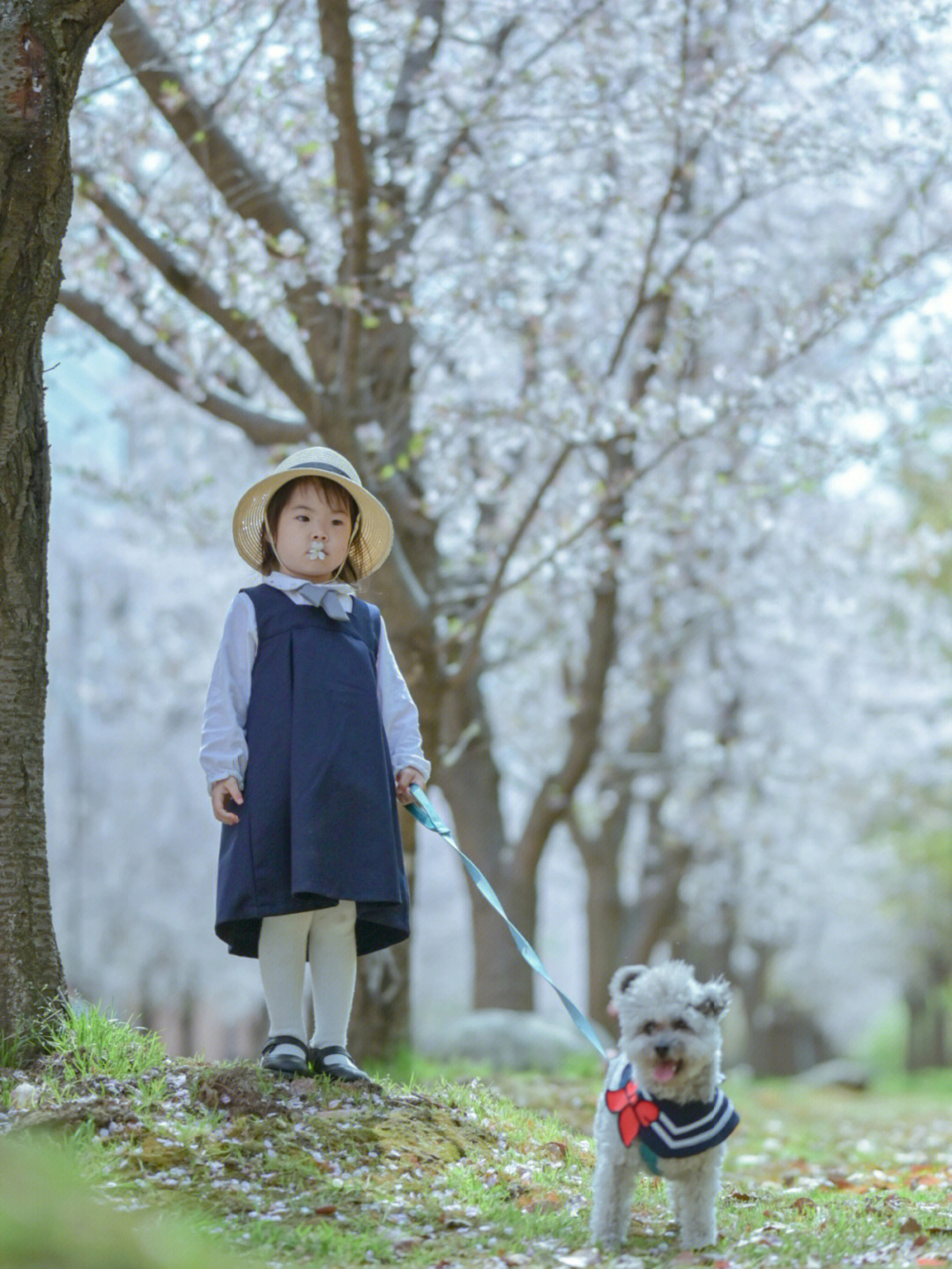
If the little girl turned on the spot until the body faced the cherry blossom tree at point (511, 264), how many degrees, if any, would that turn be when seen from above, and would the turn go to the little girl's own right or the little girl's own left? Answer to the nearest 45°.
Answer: approximately 135° to the little girl's own left

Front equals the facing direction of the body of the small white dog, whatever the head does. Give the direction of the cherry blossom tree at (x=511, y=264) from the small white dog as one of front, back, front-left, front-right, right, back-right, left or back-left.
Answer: back

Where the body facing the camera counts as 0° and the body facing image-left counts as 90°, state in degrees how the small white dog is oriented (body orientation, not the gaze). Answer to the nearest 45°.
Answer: approximately 0°

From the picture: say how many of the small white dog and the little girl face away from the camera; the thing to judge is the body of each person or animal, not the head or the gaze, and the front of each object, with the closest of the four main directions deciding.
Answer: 0

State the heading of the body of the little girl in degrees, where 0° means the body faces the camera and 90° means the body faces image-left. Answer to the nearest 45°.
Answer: approximately 315°
